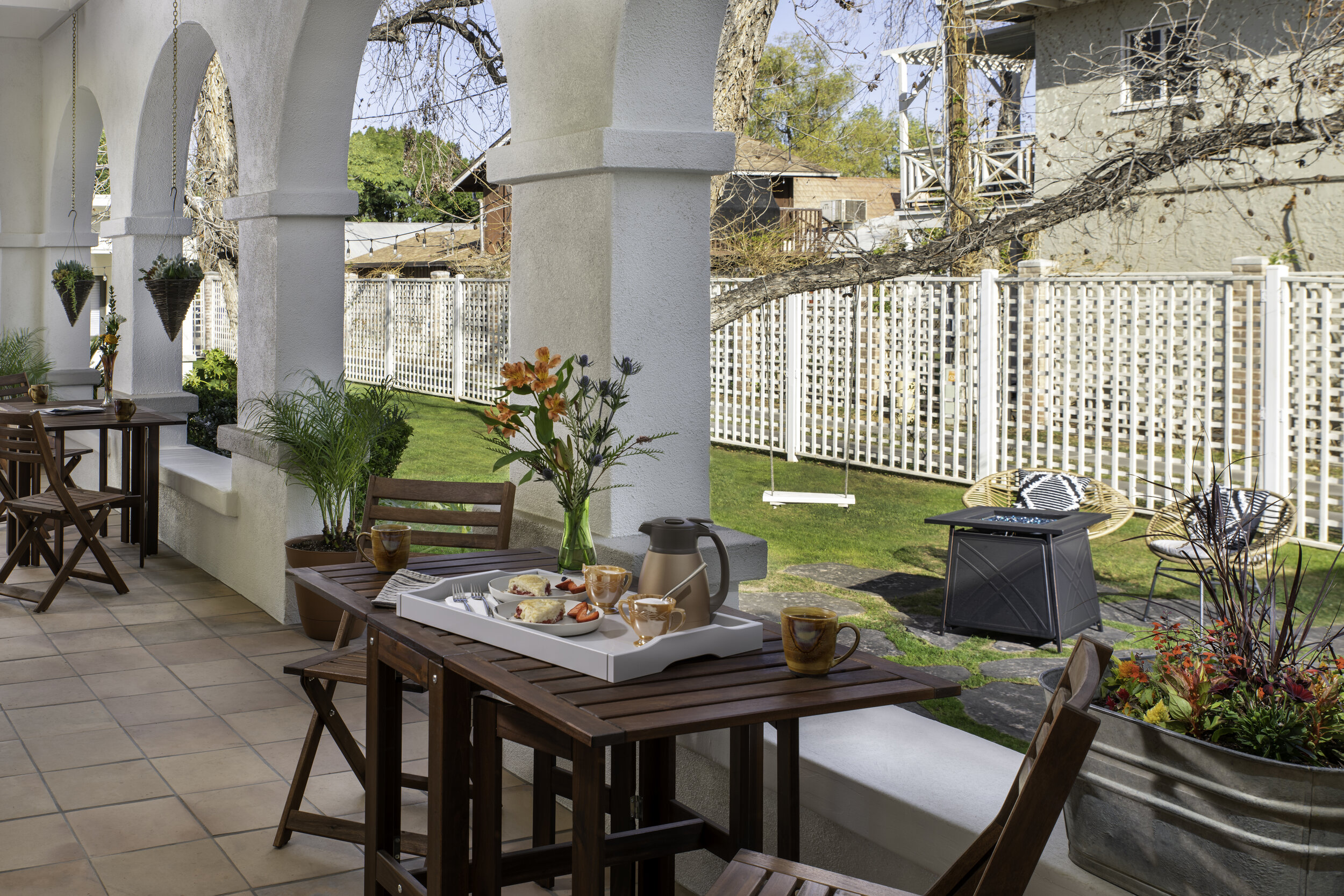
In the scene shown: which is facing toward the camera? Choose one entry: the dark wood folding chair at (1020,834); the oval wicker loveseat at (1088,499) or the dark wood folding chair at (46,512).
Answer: the oval wicker loveseat

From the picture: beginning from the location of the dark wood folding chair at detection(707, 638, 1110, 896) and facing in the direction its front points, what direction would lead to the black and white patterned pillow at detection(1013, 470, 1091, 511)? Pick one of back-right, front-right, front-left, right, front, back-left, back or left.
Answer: front-right

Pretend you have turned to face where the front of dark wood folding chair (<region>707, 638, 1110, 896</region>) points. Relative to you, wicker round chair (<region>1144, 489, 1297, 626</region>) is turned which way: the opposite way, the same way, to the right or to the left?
to the left

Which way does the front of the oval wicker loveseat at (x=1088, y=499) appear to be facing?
toward the camera

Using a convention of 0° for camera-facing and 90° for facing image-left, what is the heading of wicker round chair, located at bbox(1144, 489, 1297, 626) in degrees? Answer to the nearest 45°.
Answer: approximately 45°

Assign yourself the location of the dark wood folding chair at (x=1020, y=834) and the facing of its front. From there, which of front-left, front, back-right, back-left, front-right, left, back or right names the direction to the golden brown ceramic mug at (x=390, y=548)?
front

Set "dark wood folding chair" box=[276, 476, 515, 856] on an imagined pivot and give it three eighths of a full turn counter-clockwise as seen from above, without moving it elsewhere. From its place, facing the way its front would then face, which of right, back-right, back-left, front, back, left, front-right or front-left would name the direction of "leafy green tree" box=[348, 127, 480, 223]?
left

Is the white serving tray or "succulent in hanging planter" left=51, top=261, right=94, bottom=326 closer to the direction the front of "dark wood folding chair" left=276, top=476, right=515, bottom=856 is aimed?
the white serving tray

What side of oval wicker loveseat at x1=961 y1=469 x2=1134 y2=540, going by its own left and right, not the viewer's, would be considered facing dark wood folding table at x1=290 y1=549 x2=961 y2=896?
front

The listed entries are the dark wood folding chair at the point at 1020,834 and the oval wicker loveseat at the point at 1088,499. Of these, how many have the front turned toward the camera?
1

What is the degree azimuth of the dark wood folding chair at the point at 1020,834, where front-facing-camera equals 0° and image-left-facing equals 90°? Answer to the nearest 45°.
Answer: approximately 135°

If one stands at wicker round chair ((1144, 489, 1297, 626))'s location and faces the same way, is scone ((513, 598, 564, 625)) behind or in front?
in front
